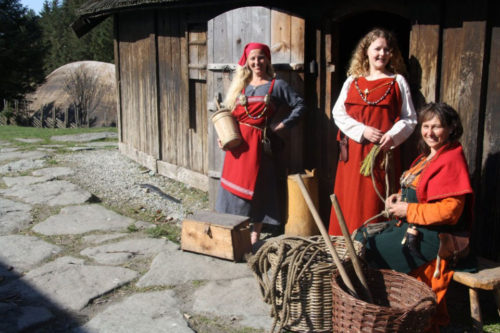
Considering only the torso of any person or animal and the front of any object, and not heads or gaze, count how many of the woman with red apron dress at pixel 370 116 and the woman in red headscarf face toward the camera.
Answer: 2

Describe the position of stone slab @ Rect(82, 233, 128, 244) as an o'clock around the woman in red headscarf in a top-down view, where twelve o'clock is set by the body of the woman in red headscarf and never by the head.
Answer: The stone slab is roughly at 3 o'clock from the woman in red headscarf.

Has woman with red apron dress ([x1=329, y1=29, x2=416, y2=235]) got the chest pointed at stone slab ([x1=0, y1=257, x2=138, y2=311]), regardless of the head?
no

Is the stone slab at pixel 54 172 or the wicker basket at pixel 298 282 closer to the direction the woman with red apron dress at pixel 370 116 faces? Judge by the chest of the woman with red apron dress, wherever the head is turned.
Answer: the wicker basket

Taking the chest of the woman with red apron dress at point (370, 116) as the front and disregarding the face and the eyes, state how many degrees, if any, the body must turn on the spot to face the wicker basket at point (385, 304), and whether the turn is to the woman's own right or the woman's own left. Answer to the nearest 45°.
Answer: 0° — they already face it

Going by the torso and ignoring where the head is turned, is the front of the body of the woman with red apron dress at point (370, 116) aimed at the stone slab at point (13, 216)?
no

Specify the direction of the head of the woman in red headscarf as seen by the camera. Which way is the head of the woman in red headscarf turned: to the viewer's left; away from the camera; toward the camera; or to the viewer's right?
toward the camera

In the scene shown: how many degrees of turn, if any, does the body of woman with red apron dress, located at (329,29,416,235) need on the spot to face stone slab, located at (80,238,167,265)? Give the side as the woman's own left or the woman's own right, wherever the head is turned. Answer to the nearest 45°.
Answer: approximately 90° to the woman's own right

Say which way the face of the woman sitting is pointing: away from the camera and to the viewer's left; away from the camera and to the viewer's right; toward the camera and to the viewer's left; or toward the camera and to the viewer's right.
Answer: toward the camera and to the viewer's left

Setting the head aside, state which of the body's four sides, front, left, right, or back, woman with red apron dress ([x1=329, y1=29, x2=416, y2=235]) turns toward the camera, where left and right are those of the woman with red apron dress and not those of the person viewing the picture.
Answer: front

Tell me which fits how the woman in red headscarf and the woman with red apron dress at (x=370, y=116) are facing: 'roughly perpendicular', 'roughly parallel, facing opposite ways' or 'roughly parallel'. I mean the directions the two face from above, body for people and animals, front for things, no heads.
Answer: roughly parallel

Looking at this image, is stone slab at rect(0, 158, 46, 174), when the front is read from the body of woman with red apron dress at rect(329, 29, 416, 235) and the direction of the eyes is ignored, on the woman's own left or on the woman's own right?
on the woman's own right

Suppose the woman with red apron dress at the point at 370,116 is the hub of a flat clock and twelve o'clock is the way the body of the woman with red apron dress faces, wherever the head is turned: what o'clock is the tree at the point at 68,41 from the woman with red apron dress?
The tree is roughly at 5 o'clock from the woman with red apron dress.

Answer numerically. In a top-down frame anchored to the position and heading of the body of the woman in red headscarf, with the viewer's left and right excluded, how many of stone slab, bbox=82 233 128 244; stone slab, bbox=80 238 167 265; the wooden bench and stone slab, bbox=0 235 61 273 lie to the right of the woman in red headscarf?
3

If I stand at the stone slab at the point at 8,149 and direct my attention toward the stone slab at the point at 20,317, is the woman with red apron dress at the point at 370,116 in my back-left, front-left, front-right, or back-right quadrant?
front-left
